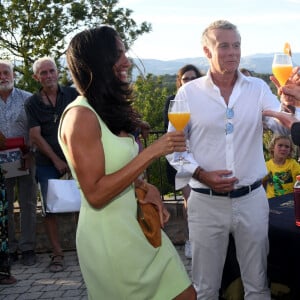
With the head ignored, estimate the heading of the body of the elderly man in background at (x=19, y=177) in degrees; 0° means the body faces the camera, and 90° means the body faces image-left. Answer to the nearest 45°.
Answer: approximately 0°

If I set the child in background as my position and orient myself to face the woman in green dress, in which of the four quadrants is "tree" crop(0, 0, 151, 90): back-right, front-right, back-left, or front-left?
back-right

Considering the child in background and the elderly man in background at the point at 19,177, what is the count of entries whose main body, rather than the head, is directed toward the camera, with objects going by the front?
2

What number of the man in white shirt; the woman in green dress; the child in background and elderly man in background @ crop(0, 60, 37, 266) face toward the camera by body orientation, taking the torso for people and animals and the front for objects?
3

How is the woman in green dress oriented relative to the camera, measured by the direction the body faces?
to the viewer's right

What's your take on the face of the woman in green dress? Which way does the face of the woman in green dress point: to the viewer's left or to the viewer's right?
to the viewer's right

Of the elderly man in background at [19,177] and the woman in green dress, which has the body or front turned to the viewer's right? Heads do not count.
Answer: the woman in green dress

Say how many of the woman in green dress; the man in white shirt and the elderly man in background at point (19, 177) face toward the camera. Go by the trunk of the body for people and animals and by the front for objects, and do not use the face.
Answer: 2

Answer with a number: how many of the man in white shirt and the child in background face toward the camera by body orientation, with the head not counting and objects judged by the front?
2
